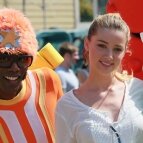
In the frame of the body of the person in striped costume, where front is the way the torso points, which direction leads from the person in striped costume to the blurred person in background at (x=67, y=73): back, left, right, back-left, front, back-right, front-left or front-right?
back

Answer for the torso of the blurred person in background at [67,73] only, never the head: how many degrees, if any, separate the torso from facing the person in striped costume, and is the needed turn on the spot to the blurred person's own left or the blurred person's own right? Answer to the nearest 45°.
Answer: approximately 90° to the blurred person's own right

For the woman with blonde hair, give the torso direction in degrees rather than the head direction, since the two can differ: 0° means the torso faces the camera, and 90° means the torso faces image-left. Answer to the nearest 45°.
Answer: approximately 315°

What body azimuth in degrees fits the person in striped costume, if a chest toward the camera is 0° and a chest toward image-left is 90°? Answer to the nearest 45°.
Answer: approximately 0°
